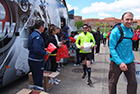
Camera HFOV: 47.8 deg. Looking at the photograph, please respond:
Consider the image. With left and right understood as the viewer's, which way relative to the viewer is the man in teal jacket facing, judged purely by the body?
facing the viewer and to the right of the viewer

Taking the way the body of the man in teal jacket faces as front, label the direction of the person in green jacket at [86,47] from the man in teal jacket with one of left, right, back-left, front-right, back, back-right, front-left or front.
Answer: back

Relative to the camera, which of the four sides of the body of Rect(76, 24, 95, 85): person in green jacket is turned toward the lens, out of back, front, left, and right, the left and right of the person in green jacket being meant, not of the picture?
front

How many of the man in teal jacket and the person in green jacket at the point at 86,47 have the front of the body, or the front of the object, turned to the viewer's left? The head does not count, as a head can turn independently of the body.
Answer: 0

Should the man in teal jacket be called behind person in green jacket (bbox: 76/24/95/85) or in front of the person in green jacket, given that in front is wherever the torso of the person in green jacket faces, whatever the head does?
in front

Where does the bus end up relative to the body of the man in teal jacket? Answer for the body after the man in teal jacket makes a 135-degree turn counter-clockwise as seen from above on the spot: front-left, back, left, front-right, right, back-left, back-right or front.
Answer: left
